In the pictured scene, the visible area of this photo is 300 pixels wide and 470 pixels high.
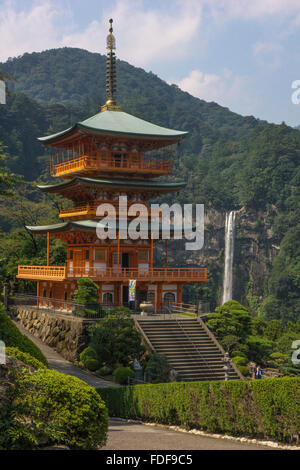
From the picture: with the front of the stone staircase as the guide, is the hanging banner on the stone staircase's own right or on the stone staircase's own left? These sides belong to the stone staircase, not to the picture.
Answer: on the stone staircase's own right

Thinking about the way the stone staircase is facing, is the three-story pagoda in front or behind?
behind

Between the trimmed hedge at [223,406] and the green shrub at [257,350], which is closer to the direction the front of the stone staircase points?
the trimmed hedge

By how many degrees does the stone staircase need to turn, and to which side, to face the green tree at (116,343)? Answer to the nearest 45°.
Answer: approximately 45° to its right

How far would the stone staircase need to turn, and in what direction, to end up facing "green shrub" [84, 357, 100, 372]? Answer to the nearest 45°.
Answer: approximately 90° to its right

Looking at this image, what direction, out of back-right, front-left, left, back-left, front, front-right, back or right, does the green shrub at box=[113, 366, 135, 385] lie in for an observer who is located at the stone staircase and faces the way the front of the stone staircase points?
front-right

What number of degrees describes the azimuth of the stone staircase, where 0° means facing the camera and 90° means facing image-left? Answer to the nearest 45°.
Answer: approximately 0°

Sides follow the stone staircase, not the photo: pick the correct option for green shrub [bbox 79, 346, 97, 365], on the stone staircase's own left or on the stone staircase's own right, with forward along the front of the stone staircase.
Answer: on the stone staircase's own right
